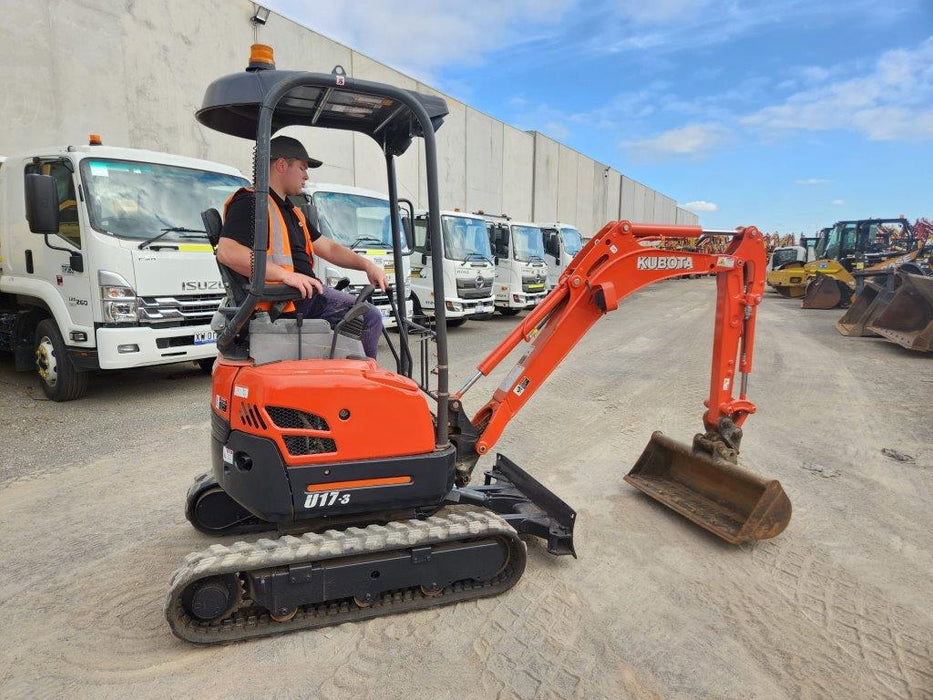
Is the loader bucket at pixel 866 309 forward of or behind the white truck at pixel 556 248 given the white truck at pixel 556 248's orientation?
forward

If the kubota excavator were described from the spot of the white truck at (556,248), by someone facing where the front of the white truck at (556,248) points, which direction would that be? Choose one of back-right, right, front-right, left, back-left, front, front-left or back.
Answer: front-right

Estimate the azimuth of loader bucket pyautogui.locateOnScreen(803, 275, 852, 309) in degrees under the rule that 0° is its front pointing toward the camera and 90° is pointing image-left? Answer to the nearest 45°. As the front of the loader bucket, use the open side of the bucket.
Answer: approximately 45°

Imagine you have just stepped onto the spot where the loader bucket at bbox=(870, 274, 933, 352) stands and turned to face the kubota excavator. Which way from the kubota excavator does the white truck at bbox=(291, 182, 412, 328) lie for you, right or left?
right

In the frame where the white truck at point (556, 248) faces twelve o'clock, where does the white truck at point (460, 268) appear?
the white truck at point (460, 268) is roughly at 2 o'clock from the white truck at point (556, 248).

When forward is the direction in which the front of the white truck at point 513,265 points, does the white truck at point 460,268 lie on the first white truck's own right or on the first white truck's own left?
on the first white truck's own right

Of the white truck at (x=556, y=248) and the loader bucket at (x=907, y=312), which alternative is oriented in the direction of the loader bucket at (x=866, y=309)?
the white truck

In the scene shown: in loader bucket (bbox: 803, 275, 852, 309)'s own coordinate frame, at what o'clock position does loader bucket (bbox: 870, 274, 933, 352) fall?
loader bucket (bbox: 870, 274, 933, 352) is roughly at 10 o'clock from loader bucket (bbox: 803, 275, 852, 309).

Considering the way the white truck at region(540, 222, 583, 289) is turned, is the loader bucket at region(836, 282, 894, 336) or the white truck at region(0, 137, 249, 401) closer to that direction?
the loader bucket

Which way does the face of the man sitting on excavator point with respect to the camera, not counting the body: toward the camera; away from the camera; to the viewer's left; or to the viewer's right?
to the viewer's right

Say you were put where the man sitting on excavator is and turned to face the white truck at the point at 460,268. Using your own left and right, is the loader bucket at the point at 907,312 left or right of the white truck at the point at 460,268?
right

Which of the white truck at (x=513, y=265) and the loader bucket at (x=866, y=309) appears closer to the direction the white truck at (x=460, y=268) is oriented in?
the loader bucket

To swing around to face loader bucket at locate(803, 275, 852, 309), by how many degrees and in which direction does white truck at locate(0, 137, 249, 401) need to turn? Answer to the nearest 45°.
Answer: approximately 45° to its left

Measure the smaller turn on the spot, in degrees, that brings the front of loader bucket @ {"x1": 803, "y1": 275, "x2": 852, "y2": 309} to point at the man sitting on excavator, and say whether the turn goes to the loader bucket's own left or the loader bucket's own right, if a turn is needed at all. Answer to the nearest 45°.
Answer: approximately 45° to the loader bucket's own left
